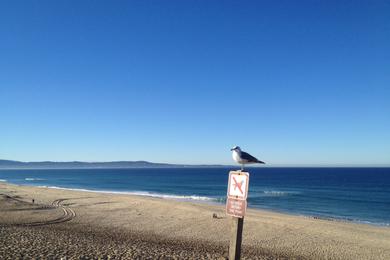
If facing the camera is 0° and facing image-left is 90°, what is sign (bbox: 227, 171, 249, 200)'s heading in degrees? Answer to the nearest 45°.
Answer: approximately 0°

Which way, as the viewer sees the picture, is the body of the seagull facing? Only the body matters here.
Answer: to the viewer's left
